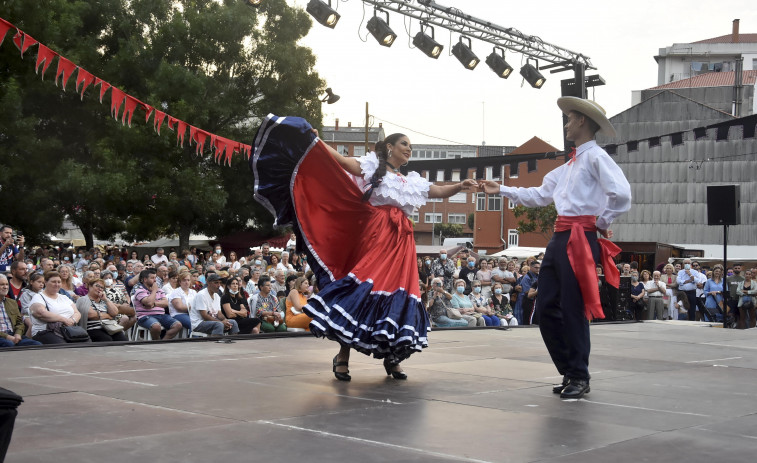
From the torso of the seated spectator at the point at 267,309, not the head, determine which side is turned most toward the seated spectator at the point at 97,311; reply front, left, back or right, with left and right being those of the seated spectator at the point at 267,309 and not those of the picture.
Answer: right

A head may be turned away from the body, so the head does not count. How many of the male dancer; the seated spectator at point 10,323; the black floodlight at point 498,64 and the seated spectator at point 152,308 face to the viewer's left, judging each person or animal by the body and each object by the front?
1

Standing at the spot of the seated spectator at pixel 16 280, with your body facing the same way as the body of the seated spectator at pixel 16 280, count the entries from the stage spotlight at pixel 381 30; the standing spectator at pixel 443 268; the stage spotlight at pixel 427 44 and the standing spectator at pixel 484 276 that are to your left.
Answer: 4

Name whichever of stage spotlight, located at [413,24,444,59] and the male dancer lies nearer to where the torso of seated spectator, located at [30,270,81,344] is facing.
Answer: the male dancer

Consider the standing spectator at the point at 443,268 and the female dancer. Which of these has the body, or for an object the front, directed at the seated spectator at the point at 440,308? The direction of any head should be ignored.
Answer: the standing spectator

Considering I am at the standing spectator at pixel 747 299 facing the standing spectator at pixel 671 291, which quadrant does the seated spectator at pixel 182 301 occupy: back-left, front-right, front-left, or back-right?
front-left

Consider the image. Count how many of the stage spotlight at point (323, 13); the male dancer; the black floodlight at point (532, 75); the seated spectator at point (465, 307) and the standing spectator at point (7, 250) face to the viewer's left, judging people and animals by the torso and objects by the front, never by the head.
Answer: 1

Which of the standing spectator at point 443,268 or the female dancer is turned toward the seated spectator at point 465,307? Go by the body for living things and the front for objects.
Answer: the standing spectator

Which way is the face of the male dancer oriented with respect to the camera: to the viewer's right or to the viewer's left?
to the viewer's left

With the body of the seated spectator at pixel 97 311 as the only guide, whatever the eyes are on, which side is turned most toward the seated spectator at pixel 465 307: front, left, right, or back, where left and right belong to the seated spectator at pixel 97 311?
left

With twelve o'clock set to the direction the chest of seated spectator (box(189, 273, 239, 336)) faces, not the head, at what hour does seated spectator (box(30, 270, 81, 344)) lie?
seated spectator (box(30, 270, 81, 344)) is roughly at 3 o'clock from seated spectator (box(189, 273, 239, 336)).

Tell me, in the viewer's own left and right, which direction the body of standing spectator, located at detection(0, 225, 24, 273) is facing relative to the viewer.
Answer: facing the viewer and to the right of the viewer

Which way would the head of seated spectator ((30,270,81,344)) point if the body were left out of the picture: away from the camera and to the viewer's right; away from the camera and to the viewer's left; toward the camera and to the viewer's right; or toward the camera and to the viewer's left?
toward the camera and to the viewer's right

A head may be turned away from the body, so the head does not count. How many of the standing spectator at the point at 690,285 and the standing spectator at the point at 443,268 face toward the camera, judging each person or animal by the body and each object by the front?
2

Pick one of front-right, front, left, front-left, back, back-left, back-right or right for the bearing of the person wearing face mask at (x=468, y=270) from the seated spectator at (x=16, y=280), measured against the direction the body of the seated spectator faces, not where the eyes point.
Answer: left

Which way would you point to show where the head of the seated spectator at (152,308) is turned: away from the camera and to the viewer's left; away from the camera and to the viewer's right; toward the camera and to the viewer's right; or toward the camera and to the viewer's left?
toward the camera and to the viewer's right

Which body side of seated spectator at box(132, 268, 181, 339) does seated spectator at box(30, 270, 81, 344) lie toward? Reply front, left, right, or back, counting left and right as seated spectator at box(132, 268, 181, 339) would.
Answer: right

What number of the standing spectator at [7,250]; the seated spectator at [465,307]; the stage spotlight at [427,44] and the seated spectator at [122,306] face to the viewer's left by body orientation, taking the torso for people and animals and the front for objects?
0

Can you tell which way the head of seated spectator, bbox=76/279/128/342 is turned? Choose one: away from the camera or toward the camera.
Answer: toward the camera

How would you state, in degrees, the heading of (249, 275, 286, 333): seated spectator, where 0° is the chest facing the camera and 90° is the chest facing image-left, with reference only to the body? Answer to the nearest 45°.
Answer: approximately 315°
